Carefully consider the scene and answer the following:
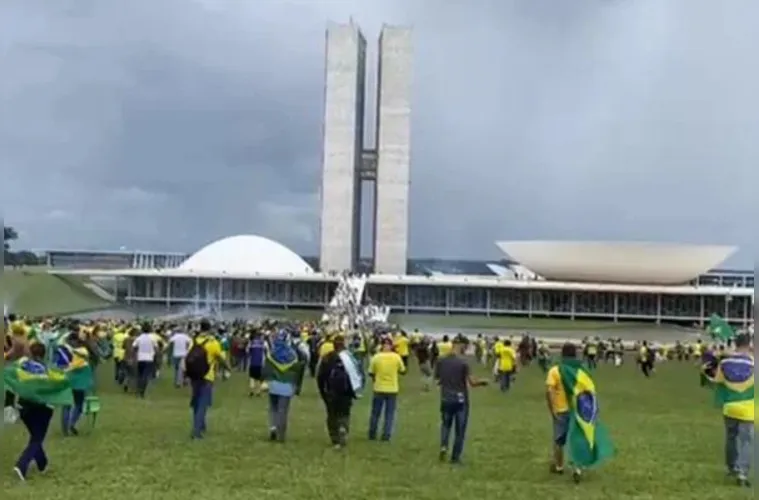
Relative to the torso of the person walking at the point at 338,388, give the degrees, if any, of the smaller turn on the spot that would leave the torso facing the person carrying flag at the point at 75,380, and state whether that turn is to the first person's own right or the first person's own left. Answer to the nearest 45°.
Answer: approximately 90° to the first person's own left

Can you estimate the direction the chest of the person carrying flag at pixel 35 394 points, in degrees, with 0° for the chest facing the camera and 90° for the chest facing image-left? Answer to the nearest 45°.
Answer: approximately 180°

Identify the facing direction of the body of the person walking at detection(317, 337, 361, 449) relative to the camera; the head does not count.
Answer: away from the camera

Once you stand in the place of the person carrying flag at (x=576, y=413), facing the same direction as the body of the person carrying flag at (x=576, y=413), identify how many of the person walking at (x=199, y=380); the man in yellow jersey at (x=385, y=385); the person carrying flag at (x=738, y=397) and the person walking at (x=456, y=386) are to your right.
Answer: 1

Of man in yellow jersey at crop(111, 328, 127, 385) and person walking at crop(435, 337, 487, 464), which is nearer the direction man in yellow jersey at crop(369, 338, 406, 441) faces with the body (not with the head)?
the man in yellow jersey

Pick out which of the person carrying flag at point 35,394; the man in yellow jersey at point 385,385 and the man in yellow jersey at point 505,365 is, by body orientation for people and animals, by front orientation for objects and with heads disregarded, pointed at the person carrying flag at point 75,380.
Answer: the person carrying flag at point 35,394

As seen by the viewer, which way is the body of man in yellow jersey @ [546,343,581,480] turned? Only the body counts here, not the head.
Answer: away from the camera

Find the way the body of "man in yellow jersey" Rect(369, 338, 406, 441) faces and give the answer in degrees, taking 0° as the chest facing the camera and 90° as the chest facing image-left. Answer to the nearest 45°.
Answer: approximately 180°

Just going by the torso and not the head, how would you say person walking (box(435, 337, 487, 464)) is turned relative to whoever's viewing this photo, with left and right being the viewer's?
facing away from the viewer and to the right of the viewer

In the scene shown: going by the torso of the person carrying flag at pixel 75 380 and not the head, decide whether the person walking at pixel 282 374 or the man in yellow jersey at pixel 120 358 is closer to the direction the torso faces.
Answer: the man in yellow jersey

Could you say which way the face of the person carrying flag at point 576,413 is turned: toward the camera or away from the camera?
away from the camera

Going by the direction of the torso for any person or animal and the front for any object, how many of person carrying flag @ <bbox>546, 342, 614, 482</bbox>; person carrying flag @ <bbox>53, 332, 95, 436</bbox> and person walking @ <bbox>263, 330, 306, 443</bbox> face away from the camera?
3
